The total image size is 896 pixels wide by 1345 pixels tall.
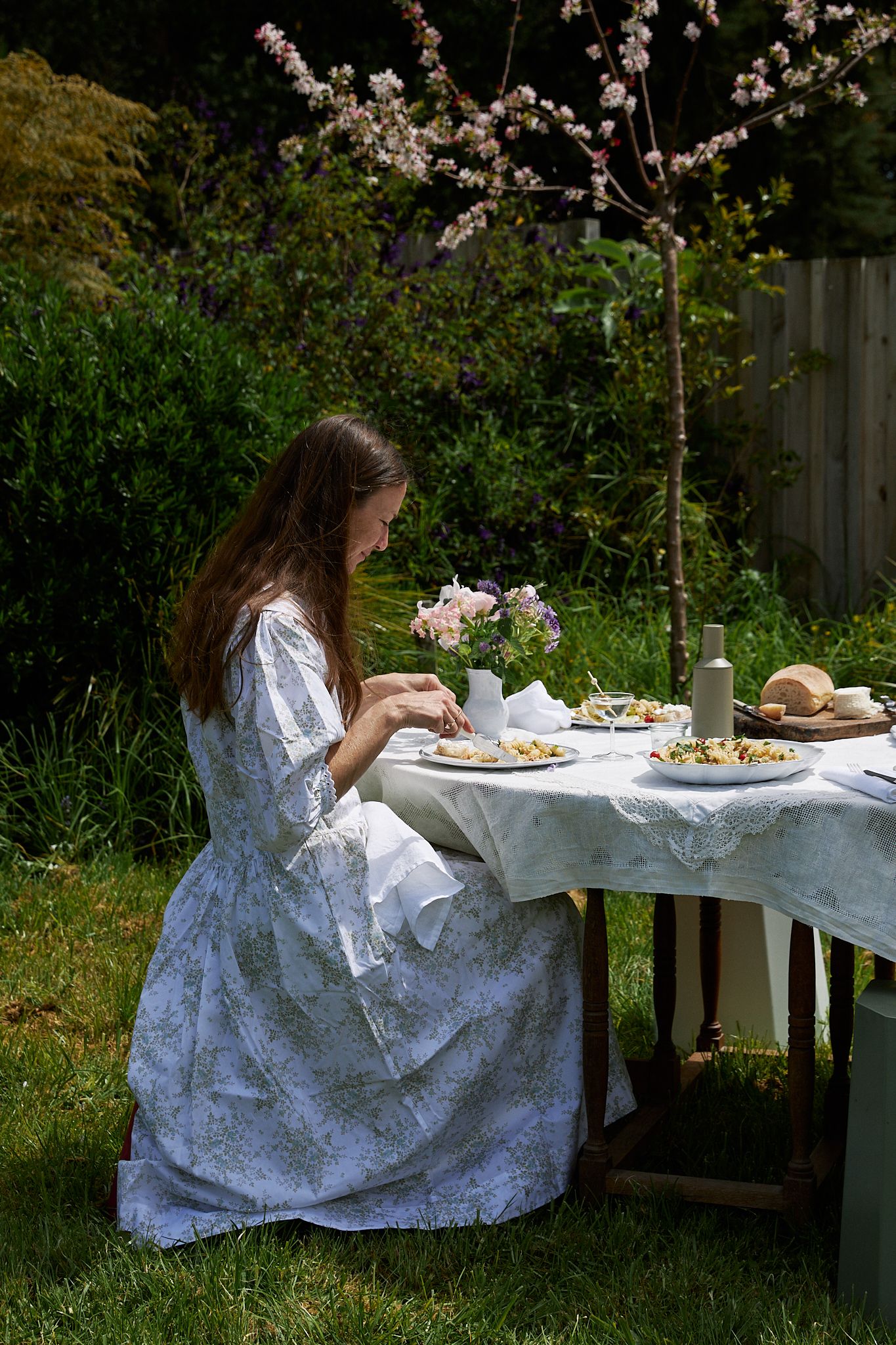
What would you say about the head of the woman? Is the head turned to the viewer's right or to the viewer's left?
to the viewer's right

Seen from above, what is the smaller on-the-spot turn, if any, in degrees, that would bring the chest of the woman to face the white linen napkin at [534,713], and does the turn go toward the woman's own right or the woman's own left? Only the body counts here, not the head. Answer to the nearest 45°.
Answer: approximately 45° to the woman's own left

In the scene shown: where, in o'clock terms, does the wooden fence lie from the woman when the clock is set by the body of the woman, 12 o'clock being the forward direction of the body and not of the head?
The wooden fence is roughly at 10 o'clock from the woman.

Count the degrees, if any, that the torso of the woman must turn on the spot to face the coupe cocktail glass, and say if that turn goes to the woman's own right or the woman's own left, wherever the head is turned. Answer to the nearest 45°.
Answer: approximately 45° to the woman's own left

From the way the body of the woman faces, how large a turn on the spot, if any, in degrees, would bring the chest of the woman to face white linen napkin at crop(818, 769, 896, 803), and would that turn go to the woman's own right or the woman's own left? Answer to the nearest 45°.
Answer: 0° — they already face it

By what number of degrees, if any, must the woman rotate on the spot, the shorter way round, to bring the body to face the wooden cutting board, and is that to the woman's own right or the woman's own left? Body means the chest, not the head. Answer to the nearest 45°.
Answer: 0° — they already face it

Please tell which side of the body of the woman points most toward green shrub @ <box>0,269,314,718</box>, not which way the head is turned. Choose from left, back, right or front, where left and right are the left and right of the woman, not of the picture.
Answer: left

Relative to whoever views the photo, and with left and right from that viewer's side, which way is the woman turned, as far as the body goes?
facing to the right of the viewer
